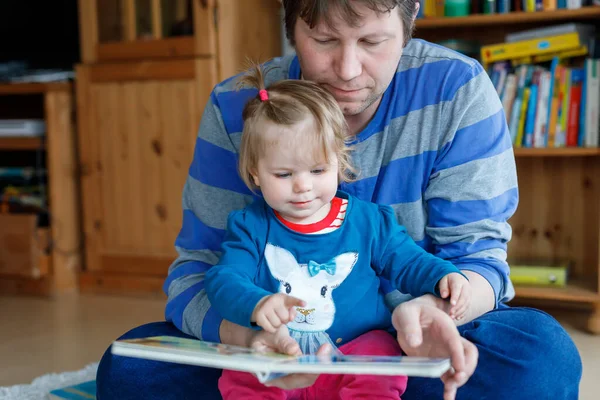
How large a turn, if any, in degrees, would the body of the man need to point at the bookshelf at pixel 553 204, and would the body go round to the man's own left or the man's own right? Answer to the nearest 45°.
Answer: approximately 135° to the man's own left

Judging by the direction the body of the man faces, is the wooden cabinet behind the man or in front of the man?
behind

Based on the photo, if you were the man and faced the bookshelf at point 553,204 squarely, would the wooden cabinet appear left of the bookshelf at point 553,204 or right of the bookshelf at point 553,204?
left

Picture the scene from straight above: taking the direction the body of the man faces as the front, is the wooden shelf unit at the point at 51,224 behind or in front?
behind

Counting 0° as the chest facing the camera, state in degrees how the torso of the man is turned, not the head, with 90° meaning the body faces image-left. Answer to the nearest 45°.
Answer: approximately 0°

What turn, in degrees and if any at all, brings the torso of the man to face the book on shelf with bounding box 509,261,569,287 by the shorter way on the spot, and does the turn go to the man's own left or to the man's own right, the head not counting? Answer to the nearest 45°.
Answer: approximately 135° to the man's own left

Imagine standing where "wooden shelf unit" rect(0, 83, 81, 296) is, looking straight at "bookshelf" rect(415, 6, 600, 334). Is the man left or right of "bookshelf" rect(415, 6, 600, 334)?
right
